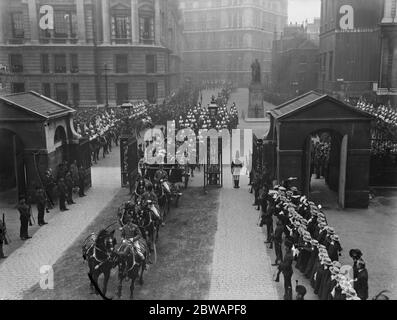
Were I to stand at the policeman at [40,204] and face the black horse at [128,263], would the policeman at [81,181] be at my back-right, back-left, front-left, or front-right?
back-left

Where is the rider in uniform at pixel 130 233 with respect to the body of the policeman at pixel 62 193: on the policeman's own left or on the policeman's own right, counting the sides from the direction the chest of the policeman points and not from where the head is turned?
on the policeman's own right

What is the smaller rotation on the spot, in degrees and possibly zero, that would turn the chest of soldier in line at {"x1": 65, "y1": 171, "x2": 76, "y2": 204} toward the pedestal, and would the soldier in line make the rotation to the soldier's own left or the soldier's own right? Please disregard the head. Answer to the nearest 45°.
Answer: approximately 45° to the soldier's own left

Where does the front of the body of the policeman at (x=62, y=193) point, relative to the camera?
to the viewer's right

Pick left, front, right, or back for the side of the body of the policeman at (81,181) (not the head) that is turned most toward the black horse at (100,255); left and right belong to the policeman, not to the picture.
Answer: right

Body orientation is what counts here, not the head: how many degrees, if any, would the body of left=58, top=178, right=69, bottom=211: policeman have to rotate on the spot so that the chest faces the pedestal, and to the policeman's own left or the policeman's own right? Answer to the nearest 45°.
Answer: approximately 45° to the policeman's own left

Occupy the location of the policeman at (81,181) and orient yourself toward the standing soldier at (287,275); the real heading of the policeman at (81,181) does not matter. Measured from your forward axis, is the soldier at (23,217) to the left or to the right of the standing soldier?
right

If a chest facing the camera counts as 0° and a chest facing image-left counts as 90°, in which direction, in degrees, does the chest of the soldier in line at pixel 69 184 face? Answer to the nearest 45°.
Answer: approximately 270°

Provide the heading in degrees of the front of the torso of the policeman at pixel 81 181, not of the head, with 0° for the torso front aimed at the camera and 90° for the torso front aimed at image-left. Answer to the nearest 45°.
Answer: approximately 270°

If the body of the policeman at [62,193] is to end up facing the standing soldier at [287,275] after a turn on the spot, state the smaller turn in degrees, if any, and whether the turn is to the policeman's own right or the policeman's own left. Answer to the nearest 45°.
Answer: approximately 45° to the policeman's own right

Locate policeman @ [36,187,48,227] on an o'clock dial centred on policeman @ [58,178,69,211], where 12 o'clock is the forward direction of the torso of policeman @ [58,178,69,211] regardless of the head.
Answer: policeman @ [36,187,48,227] is roughly at 4 o'clock from policeman @ [58,178,69,211].
